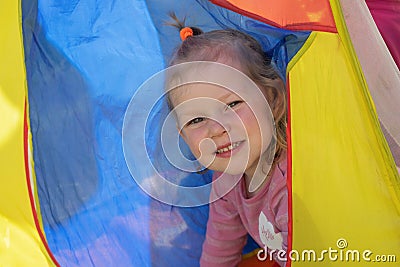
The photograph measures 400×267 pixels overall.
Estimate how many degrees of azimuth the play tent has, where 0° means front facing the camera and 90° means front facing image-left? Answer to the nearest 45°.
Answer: approximately 0°
